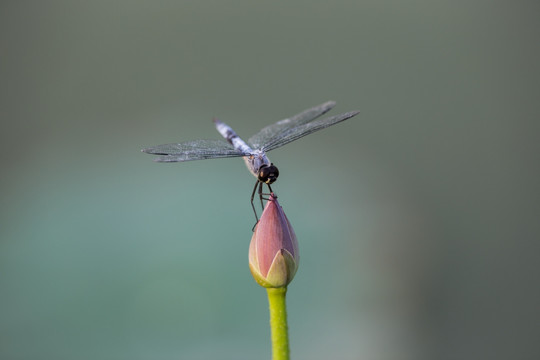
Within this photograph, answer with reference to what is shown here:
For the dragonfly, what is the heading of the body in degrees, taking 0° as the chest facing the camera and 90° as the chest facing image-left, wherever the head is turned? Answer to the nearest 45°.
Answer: approximately 315°
